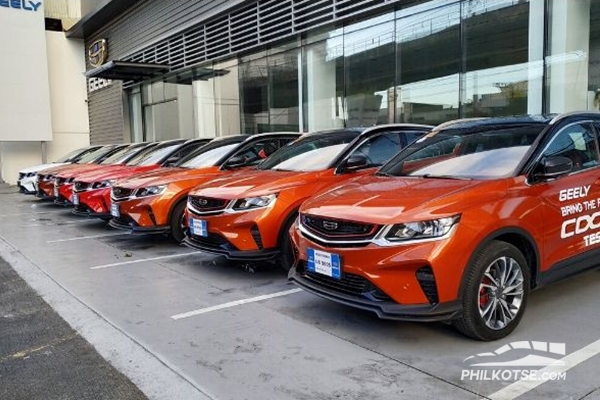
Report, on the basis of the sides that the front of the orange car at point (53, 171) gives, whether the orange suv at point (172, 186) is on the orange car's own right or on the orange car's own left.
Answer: on the orange car's own left

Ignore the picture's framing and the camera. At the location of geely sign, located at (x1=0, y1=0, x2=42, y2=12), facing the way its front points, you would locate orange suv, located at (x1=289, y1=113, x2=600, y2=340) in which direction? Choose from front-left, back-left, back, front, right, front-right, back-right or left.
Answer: front

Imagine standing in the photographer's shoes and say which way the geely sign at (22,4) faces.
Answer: facing the viewer

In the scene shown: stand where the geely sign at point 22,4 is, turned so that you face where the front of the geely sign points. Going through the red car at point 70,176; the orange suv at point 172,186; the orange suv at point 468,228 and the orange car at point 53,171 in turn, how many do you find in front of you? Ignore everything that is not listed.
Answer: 4

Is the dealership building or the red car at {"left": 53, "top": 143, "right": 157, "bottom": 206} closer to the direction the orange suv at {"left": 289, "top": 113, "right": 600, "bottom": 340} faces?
the red car

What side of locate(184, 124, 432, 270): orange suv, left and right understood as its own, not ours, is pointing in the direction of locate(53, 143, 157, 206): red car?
right

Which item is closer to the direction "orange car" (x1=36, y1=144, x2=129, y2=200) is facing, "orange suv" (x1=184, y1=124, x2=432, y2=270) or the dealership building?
the orange suv

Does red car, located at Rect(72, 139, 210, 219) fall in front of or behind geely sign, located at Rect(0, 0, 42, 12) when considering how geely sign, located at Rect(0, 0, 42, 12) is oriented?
in front

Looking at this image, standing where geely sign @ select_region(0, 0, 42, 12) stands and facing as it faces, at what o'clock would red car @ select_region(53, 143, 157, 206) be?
The red car is roughly at 12 o'clock from the geely sign.

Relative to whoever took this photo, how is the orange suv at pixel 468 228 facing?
facing the viewer and to the left of the viewer

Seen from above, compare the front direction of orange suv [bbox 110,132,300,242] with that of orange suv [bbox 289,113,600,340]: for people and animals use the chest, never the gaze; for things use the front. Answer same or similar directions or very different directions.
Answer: same or similar directions

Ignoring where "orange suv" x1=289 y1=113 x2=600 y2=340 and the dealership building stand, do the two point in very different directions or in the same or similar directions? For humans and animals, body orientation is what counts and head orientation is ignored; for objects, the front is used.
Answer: same or similar directions

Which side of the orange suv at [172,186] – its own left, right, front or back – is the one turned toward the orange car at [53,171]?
right

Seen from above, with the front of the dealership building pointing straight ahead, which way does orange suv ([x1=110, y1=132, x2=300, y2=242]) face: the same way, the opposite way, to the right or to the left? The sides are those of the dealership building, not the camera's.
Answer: the same way

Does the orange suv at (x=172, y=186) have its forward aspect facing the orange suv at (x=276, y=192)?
no

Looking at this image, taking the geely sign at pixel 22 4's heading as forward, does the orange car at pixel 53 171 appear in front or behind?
in front

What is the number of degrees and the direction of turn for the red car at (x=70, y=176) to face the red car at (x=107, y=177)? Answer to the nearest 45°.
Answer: approximately 45° to its left

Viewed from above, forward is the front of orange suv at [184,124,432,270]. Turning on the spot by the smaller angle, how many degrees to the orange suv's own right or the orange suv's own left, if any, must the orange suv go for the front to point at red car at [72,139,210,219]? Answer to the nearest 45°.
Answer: approximately 90° to the orange suv's own right

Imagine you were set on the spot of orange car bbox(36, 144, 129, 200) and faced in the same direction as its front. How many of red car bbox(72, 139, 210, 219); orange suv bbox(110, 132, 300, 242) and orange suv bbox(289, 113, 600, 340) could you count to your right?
0

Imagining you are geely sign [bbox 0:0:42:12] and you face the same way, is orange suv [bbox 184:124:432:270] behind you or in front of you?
in front
